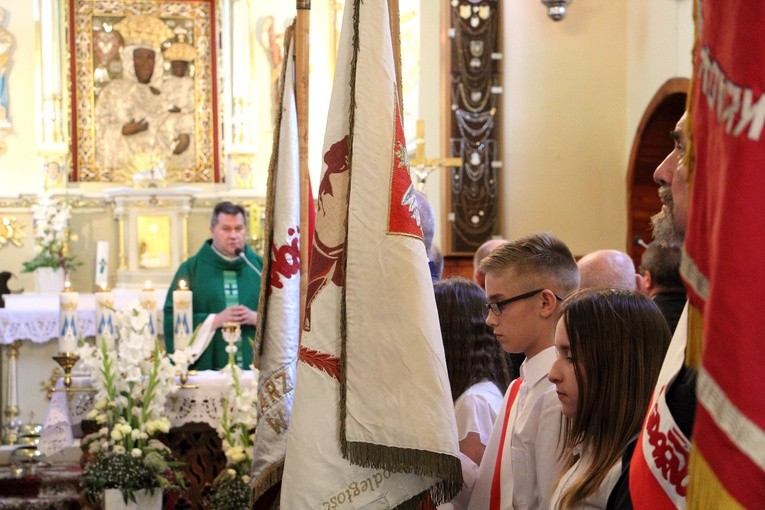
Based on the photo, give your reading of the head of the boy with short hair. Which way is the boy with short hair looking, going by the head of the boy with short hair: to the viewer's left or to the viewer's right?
to the viewer's left

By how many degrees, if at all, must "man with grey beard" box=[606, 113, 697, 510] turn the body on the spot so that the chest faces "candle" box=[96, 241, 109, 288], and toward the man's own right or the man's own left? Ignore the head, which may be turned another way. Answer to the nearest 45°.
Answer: approximately 45° to the man's own right

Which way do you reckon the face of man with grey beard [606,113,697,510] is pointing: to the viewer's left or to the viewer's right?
to the viewer's left

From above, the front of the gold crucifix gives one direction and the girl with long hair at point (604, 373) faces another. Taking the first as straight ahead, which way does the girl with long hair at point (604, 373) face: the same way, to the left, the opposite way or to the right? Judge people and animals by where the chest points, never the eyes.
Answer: to the right

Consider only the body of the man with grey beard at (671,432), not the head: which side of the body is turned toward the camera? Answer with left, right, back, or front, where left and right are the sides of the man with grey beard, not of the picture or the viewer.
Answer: left

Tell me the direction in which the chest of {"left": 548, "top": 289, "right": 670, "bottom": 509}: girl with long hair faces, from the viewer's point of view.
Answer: to the viewer's left

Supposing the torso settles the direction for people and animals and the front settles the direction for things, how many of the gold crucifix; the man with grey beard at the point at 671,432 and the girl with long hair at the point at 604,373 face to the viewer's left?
2

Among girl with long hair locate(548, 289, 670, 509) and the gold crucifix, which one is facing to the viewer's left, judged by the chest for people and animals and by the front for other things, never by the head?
the girl with long hair
